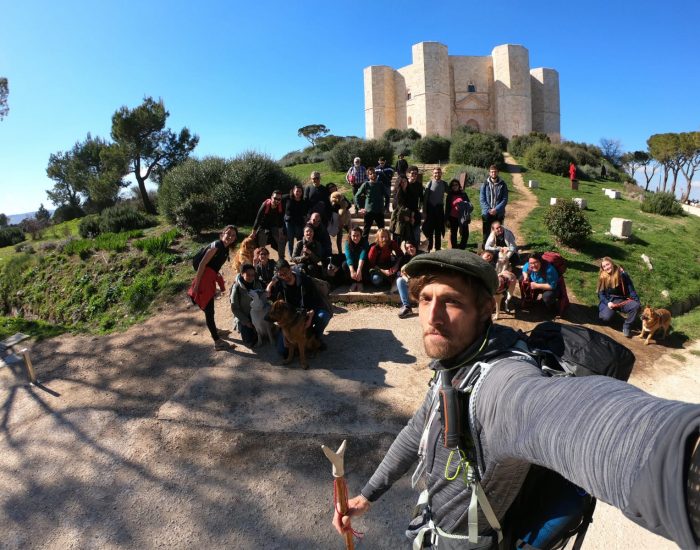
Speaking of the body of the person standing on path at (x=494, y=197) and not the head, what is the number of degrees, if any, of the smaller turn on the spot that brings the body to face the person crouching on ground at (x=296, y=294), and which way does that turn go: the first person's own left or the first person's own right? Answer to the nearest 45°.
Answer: approximately 45° to the first person's own right

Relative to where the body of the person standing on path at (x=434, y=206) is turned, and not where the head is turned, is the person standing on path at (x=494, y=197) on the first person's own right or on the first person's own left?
on the first person's own left

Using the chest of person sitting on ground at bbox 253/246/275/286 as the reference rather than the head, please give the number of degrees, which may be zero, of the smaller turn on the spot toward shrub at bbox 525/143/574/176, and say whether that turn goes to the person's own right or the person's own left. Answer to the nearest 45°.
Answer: approximately 135° to the person's own left

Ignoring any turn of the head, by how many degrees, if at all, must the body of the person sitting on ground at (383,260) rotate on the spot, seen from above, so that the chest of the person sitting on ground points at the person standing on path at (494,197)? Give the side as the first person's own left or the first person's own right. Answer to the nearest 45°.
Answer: approximately 135° to the first person's own left

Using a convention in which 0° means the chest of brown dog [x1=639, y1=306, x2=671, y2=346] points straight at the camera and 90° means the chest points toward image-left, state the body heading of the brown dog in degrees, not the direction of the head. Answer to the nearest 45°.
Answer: approximately 45°

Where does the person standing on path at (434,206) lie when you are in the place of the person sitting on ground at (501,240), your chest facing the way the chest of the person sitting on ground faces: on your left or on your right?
on your right

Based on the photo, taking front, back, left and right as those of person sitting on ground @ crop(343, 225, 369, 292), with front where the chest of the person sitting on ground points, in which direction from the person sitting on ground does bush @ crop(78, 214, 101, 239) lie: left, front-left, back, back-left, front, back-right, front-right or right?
back-right

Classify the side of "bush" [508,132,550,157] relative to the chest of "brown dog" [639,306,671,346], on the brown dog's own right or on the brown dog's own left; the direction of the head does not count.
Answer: on the brown dog's own right
